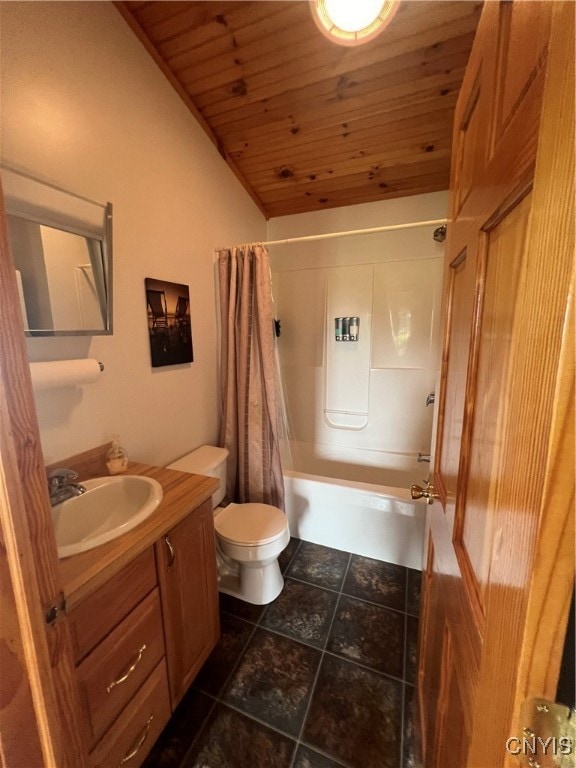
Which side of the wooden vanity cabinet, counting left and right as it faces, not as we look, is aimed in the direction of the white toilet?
left

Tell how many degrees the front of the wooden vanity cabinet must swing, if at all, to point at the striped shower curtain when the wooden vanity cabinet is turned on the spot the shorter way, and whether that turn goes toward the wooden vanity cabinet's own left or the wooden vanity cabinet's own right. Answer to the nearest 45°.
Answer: approximately 90° to the wooden vanity cabinet's own left

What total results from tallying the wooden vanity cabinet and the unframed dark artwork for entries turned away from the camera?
0

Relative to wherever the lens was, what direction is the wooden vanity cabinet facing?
facing the viewer and to the right of the viewer

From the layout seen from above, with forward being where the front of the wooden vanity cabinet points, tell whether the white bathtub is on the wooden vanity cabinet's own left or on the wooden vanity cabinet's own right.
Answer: on the wooden vanity cabinet's own left

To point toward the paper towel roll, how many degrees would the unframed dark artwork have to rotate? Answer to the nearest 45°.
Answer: approximately 90° to its right

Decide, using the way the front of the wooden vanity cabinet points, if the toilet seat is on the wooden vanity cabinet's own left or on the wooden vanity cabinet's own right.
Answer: on the wooden vanity cabinet's own left
